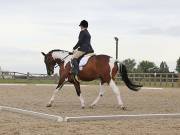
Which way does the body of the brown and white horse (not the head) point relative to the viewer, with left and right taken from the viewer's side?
facing to the left of the viewer

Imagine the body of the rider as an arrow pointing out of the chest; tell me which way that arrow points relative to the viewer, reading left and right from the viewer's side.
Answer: facing to the left of the viewer
